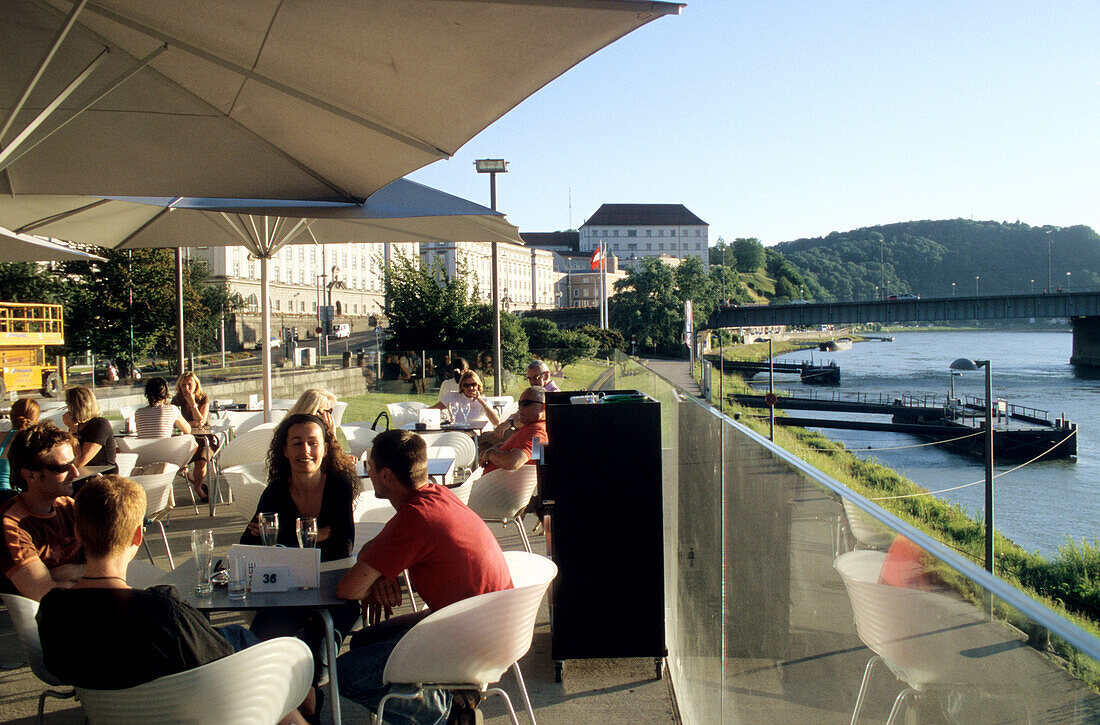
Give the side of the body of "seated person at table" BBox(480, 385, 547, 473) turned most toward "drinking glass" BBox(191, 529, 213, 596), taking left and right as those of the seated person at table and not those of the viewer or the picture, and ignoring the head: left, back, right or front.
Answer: left

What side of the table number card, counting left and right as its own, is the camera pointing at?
front

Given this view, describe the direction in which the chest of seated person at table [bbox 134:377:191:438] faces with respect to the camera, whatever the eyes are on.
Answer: away from the camera

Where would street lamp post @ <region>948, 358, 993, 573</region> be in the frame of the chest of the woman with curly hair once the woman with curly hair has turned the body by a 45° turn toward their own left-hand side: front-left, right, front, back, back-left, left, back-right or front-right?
left

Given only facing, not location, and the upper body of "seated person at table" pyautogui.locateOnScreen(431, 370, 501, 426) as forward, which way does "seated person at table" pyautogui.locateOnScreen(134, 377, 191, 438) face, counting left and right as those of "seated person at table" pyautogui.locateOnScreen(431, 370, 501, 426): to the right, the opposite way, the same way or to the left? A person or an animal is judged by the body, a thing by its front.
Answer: the opposite way

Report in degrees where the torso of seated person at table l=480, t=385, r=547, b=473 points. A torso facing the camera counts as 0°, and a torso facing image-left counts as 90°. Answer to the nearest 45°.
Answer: approximately 90°

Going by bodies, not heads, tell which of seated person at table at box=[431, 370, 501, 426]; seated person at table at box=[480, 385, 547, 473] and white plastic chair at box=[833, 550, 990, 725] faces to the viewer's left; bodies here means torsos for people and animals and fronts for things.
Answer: seated person at table at box=[480, 385, 547, 473]

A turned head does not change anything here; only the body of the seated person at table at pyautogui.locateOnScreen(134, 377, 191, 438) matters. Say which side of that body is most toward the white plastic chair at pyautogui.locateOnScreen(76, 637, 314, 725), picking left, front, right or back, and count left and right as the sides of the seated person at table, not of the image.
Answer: back

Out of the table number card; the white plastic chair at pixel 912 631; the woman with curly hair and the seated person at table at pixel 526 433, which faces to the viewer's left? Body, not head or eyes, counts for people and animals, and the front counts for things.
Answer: the seated person at table

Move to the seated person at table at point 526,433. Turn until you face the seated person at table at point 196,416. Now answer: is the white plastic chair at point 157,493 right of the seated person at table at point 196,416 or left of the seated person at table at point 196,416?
left

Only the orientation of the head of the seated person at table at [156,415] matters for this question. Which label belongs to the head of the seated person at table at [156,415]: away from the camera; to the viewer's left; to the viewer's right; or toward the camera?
away from the camera

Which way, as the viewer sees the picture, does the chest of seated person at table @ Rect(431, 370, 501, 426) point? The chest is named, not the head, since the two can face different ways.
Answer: toward the camera
